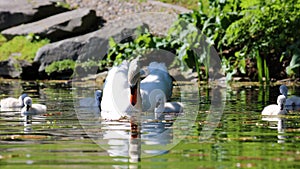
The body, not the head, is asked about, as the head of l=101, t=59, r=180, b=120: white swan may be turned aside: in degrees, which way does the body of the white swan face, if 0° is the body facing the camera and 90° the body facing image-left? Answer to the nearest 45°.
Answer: approximately 0°
